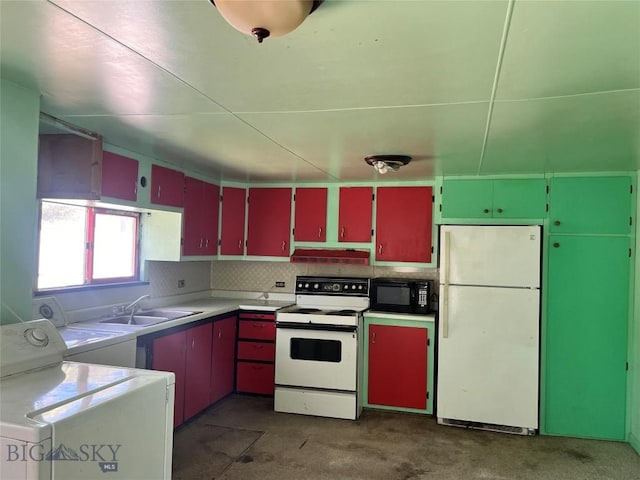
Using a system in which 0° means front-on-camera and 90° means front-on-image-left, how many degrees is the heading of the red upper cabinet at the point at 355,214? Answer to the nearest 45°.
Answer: approximately 0°

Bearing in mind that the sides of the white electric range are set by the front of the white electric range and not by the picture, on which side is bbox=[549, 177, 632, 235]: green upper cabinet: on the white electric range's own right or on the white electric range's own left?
on the white electric range's own left

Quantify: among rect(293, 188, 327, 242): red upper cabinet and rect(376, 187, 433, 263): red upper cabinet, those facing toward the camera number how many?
2

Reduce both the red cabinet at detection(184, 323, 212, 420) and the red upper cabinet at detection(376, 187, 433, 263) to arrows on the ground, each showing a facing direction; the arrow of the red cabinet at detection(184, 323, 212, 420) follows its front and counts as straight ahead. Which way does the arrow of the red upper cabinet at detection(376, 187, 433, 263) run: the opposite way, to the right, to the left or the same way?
to the right

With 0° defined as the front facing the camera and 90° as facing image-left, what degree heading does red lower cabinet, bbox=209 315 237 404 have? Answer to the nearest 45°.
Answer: approximately 315°

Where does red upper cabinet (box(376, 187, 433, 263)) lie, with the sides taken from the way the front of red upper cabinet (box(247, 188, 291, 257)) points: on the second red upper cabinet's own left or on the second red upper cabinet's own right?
on the second red upper cabinet's own left

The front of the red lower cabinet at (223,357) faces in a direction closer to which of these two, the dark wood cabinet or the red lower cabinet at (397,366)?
the red lower cabinet

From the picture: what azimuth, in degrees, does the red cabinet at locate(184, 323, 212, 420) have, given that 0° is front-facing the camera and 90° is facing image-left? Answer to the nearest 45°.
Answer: approximately 315°

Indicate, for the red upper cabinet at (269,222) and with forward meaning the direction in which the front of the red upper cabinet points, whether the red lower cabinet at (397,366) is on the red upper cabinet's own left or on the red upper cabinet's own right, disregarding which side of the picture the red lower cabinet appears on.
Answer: on the red upper cabinet's own left
